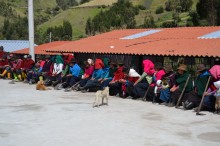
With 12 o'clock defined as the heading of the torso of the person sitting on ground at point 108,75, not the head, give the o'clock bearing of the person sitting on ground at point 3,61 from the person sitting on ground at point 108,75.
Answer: the person sitting on ground at point 3,61 is roughly at 3 o'clock from the person sitting on ground at point 108,75.

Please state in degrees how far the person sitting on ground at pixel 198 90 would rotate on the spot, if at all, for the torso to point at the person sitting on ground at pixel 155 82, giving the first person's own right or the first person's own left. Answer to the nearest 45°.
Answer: approximately 90° to the first person's own right

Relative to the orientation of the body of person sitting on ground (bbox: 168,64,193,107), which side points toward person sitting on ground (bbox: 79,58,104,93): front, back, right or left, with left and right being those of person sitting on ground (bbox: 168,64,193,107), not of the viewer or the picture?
right

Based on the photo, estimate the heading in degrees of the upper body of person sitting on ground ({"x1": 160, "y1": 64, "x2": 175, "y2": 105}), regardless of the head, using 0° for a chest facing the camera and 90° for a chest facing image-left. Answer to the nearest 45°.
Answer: approximately 45°

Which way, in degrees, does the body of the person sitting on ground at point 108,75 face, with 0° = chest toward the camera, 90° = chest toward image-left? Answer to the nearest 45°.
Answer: approximately 45°

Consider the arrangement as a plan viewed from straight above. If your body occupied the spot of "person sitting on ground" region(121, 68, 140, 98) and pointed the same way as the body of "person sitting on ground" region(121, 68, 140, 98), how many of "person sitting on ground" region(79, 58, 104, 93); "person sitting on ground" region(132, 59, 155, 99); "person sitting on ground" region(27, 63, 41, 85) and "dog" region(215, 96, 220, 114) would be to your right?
2

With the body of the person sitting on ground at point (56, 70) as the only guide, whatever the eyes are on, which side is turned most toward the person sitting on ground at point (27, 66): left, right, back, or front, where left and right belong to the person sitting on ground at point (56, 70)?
right

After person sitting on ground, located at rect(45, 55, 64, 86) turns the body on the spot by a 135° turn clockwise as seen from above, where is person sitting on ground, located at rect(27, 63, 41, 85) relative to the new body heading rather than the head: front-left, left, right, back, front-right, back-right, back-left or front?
front-left

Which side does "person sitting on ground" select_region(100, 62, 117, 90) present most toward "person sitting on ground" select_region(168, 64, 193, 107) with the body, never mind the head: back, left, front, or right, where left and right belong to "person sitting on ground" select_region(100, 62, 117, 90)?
left

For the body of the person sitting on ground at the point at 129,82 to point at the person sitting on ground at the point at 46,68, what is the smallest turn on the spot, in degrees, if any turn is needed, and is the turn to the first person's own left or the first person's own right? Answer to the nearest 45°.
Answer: approximately 90° to the first person's own right

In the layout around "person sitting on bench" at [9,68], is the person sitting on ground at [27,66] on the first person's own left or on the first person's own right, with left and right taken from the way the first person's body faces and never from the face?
on the first person's own left

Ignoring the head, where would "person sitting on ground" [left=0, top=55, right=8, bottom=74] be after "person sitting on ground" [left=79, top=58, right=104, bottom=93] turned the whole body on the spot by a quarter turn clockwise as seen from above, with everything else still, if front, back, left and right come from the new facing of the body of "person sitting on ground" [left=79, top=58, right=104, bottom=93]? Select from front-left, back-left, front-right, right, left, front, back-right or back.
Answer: front

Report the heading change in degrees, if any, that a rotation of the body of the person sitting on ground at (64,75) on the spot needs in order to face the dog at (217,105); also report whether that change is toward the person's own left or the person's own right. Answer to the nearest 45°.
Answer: approximately 90° to the person's own left

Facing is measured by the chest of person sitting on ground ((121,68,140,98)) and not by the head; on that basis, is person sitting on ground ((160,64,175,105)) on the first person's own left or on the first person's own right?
on the first person's own left
